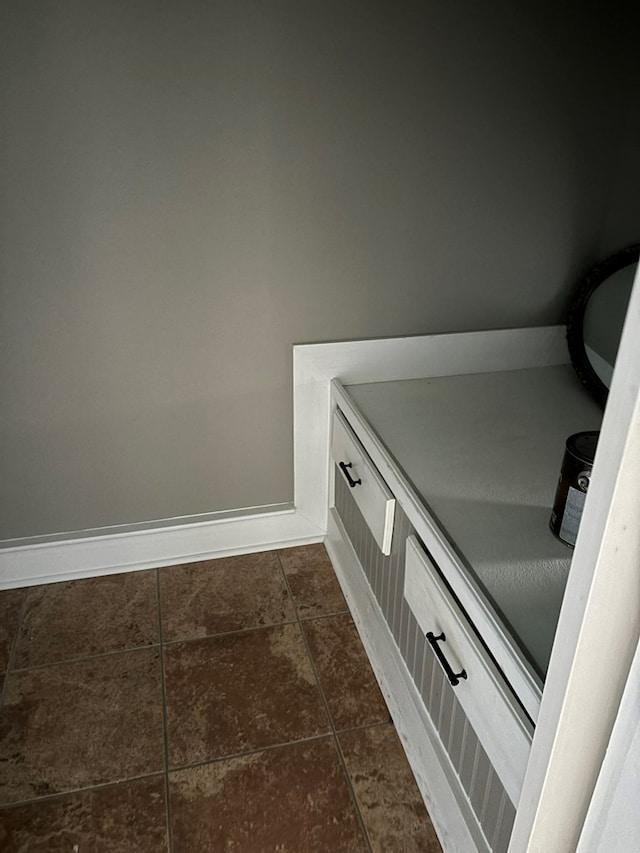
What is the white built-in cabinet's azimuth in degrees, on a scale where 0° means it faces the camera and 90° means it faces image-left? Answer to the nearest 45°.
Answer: approximately 45°
